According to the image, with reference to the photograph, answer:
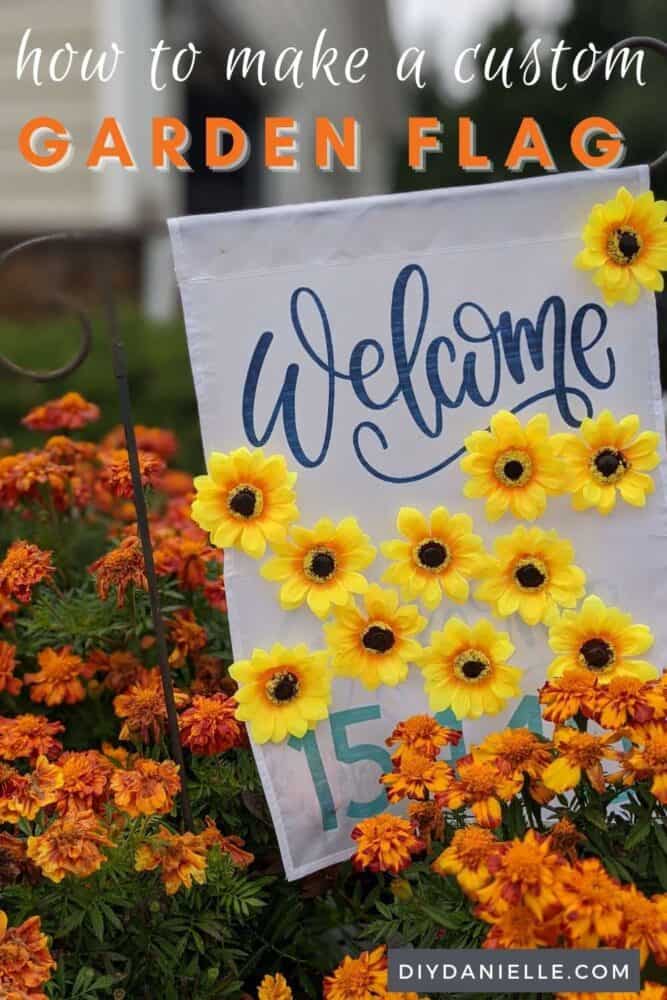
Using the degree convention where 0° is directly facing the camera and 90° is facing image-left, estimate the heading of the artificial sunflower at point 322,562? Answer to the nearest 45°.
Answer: approximately 0°

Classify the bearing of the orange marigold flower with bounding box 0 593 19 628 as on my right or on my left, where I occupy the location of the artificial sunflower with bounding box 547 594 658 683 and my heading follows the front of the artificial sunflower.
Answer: on my right

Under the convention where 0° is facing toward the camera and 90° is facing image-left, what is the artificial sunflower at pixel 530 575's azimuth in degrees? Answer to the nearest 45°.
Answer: approximately 0°
